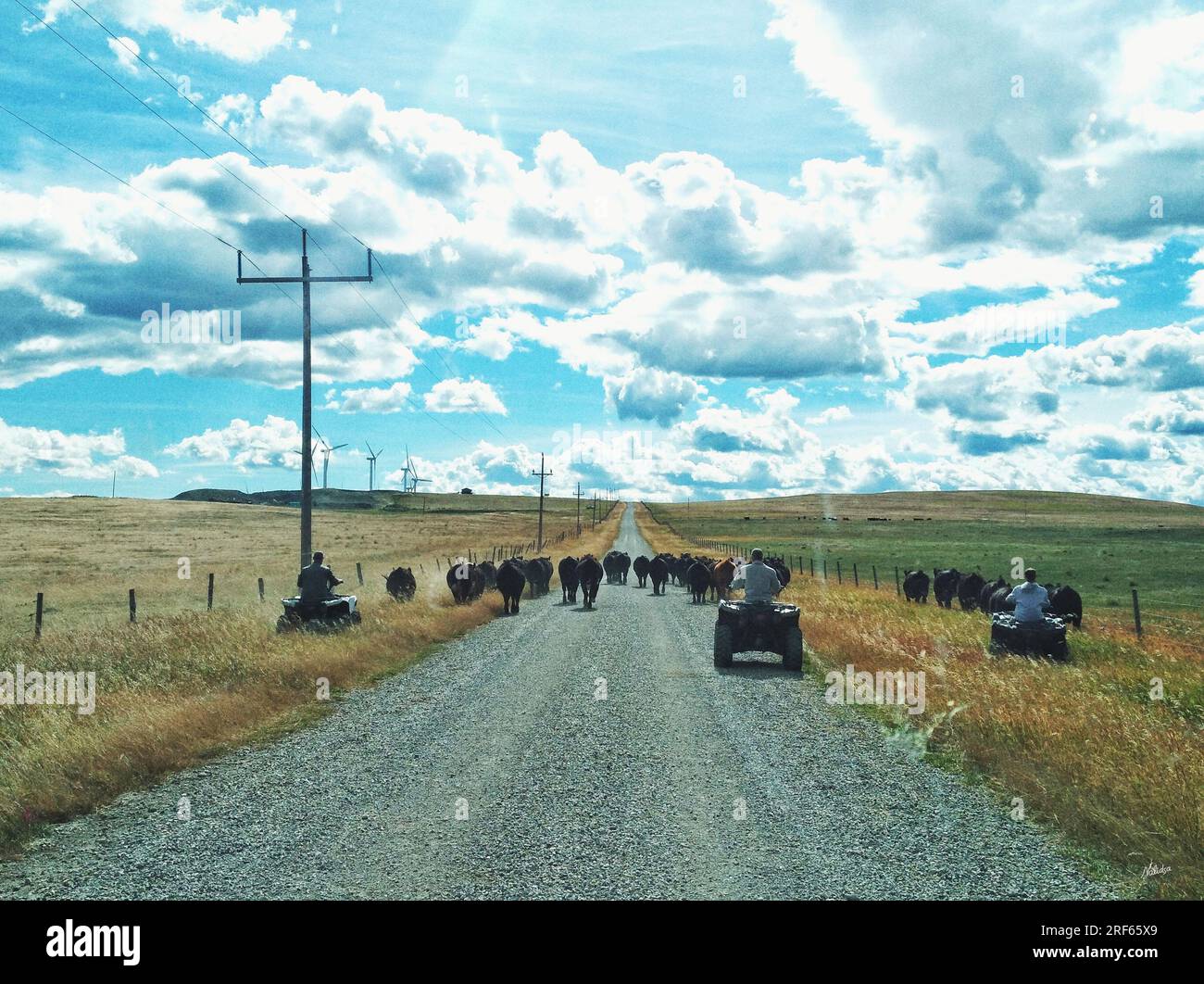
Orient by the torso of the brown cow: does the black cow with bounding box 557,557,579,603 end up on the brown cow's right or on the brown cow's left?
on the brown cow's left

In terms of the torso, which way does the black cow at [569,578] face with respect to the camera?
away from the camera

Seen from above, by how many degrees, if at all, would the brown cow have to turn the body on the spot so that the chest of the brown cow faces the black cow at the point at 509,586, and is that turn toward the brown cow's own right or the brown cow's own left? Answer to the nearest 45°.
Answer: approximately 135° to the brown cow's own left

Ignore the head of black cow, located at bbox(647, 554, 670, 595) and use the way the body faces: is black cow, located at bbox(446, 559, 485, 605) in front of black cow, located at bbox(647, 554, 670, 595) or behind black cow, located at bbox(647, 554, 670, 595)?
behind

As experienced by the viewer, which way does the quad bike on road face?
facing away from the viewer

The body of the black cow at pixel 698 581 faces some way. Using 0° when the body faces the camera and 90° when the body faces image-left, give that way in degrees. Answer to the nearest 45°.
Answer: approximately 180°

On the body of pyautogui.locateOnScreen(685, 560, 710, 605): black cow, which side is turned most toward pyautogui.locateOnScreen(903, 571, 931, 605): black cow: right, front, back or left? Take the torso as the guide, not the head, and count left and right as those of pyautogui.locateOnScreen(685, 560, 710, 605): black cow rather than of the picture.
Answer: right

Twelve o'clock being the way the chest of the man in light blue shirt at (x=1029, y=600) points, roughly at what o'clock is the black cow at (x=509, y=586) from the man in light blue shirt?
The black cow is roughly at 10 o'clock from the man in light blue shirt.

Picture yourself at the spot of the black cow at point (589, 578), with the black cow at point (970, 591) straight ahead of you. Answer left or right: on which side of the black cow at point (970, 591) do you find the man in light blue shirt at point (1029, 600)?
right

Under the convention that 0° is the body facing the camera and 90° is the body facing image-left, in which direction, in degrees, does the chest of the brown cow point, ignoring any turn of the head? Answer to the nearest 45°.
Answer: approximately 180°

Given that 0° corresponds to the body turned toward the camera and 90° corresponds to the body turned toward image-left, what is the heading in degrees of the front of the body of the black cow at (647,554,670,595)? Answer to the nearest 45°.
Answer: approximately 180°

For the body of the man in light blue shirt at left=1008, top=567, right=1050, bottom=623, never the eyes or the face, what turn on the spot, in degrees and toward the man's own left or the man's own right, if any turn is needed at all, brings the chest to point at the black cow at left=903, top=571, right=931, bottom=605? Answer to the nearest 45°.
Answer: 0° — they already face it

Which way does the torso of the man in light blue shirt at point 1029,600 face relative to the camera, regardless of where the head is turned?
away from the camera
